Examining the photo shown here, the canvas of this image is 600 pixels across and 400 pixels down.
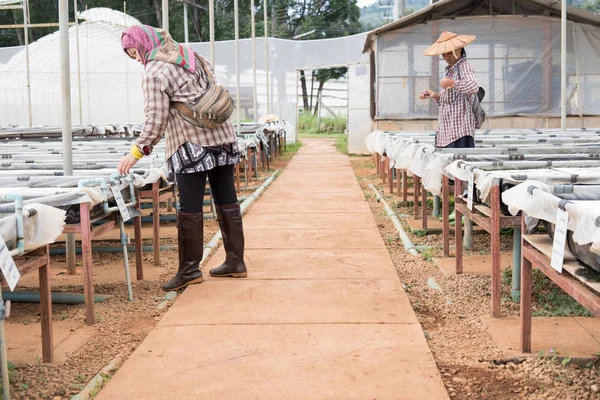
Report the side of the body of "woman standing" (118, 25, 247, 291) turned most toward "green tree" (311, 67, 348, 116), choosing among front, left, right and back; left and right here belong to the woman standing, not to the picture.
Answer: right

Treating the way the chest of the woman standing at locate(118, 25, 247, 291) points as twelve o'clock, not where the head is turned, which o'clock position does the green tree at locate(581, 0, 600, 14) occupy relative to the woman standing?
The green tree is roughly at 4 o'clock from the woman standing.

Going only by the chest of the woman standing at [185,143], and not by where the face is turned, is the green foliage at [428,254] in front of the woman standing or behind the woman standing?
behind

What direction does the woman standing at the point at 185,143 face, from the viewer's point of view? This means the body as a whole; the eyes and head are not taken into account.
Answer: to the viewer's left
